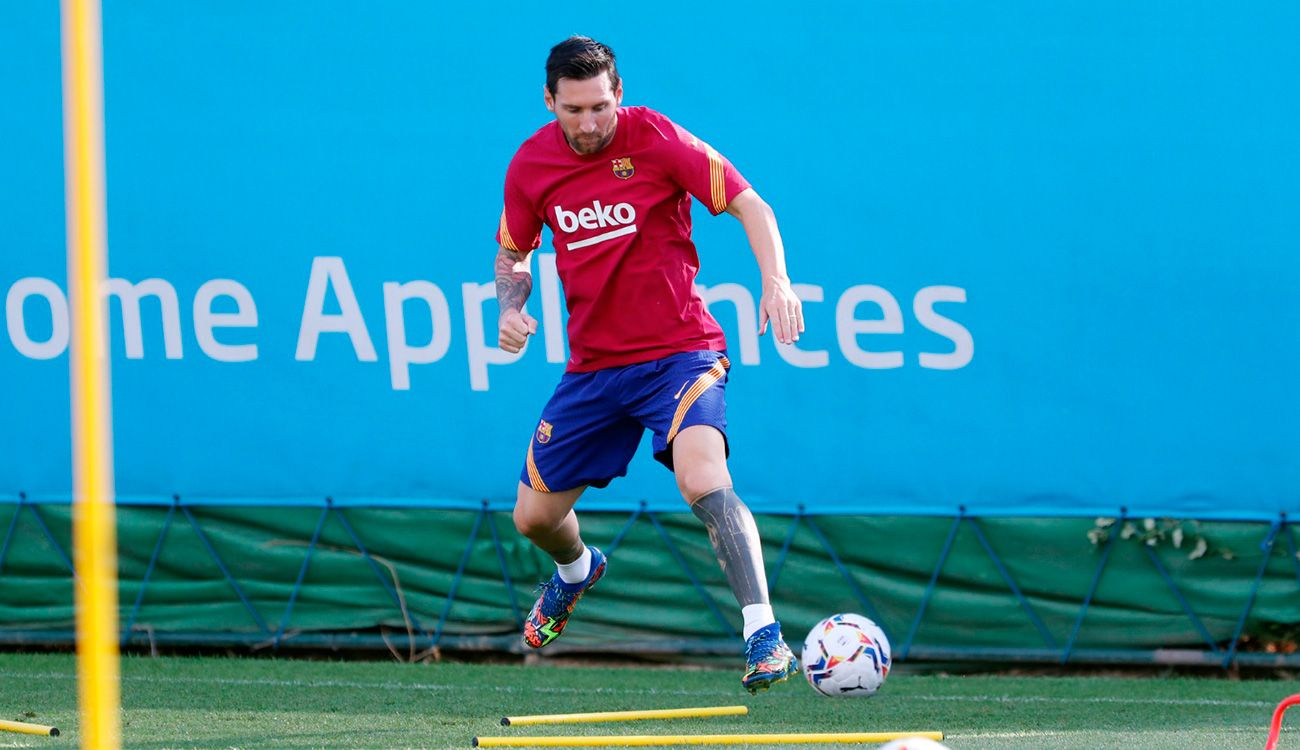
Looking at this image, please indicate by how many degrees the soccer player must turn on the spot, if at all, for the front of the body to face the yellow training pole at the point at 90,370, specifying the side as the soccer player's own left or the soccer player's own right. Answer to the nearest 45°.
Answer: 0° — they already face it

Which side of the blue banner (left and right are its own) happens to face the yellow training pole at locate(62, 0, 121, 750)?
front

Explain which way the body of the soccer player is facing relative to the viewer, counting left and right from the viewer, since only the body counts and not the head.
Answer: facing the viewer

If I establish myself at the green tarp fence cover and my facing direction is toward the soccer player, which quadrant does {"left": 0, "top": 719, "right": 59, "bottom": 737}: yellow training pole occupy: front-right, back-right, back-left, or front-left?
front-right

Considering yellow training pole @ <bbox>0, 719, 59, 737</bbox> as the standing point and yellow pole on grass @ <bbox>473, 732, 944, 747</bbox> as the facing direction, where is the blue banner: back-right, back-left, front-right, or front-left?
front-left

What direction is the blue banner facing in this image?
toward the camera

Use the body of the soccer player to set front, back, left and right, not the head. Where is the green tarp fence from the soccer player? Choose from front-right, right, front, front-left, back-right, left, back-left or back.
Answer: back

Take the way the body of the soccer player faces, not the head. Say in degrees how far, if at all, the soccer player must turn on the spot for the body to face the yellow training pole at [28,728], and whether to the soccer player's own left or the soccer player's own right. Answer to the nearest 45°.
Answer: approximately 90° to the soccer player's own right

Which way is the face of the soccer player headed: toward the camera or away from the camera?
toward the camera

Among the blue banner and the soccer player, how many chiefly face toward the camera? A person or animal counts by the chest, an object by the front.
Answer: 2

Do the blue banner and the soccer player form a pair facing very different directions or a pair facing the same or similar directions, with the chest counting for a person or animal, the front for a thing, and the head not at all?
same or similar directions

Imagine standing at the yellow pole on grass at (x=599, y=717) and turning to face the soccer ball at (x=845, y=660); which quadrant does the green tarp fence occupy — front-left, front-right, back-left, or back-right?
front-left
